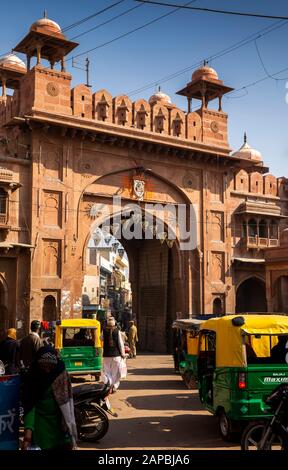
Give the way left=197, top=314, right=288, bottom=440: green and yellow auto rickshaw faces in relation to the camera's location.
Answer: facing away from the viewer and to the left of the viewer

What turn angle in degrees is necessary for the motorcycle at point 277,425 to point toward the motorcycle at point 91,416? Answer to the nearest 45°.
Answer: approximately 45° to its right

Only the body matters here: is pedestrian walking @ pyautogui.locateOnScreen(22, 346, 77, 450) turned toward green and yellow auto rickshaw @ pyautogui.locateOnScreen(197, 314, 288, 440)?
no

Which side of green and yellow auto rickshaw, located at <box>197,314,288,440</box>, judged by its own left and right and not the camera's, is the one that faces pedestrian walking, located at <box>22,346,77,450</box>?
left

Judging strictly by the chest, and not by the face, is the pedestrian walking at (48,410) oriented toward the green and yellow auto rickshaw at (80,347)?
no

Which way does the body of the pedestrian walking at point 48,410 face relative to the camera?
toward the camera

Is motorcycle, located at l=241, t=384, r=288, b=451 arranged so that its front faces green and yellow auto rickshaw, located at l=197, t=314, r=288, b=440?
no
